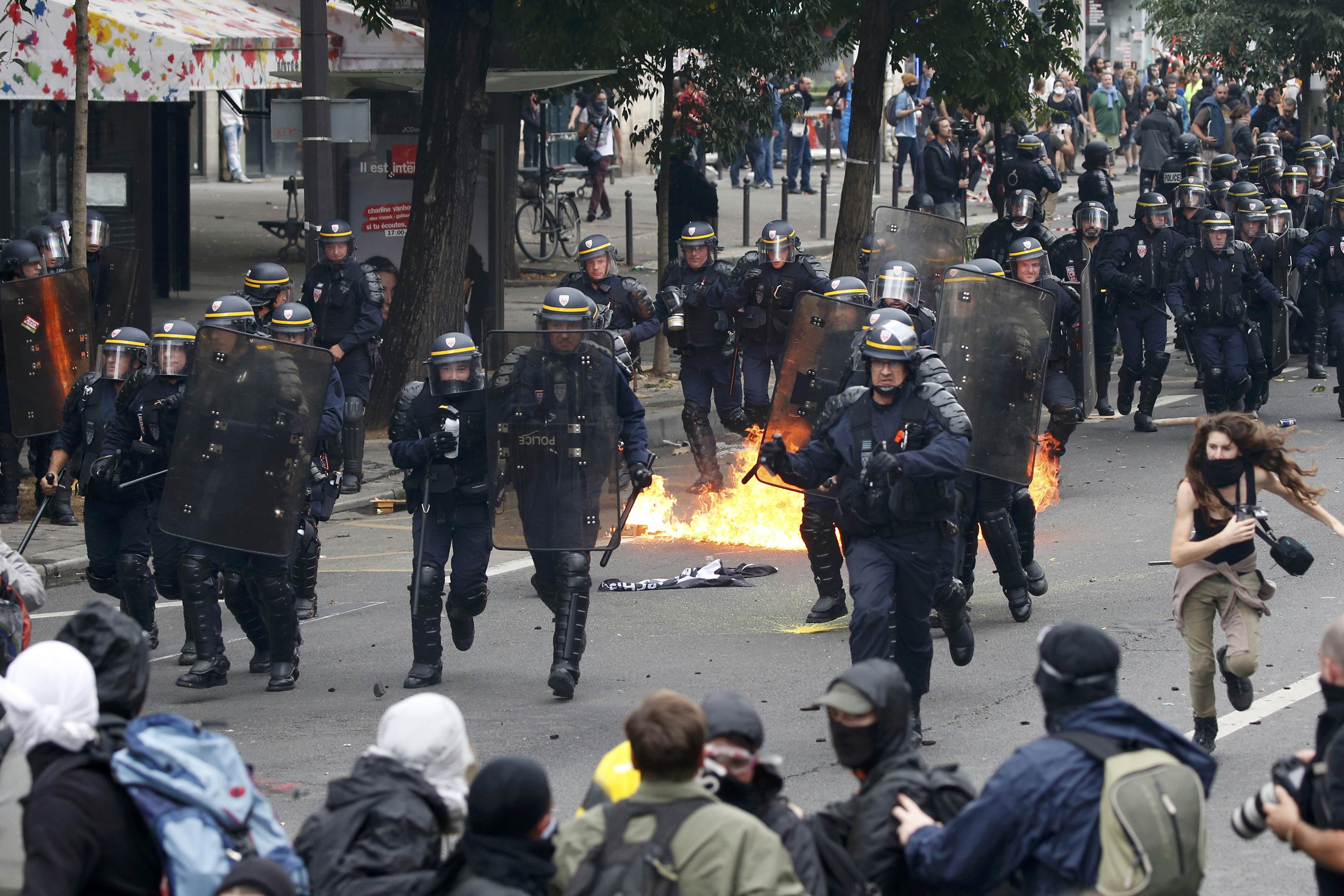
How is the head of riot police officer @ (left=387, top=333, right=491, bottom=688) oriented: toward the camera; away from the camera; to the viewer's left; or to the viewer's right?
toward the camera

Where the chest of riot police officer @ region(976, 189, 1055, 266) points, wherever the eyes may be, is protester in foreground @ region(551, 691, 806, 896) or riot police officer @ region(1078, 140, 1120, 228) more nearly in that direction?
the protester in foreground

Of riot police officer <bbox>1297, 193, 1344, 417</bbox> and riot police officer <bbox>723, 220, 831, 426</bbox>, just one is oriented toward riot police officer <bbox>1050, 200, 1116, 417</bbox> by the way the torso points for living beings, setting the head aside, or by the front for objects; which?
riot police officer <bbox>1297, 193, 1344, 417</bbox>

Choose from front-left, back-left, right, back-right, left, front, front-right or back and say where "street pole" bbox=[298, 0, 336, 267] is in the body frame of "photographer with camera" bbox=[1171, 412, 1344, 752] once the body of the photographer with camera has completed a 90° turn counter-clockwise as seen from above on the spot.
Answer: back-left

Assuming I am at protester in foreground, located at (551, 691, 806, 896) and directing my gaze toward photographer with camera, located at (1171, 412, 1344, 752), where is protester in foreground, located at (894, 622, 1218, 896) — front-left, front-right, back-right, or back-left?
front-right

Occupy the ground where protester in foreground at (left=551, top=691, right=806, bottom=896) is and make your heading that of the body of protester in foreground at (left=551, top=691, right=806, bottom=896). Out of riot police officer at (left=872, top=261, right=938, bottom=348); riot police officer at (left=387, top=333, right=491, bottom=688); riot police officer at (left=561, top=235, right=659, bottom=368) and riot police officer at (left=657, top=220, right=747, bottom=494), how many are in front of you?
4

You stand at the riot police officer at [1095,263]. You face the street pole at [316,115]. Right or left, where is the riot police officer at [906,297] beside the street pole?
left

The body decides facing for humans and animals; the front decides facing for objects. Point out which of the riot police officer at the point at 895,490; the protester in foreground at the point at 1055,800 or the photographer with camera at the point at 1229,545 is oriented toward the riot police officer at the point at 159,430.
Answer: the protester in foreground

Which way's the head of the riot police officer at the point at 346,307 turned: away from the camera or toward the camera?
toward the camera

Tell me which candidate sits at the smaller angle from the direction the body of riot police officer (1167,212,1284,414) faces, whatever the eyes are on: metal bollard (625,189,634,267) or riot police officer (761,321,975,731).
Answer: the riot police officer

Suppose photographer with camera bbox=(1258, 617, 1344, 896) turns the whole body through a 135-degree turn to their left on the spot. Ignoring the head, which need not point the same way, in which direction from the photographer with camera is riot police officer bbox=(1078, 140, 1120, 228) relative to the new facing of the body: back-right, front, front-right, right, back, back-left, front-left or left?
back-left

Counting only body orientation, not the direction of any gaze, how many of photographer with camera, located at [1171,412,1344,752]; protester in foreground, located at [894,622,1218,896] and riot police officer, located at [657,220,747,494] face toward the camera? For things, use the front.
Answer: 2

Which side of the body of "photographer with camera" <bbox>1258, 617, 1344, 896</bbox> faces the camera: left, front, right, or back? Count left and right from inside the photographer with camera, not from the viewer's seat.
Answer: left

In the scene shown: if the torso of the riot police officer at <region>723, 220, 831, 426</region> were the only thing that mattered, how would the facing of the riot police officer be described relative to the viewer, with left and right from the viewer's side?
facing the viewer

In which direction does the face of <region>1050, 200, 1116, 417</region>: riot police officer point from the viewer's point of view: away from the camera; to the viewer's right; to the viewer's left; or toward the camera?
toward the camera

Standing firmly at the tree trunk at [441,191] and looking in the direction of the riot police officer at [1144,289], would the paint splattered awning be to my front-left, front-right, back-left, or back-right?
back-left

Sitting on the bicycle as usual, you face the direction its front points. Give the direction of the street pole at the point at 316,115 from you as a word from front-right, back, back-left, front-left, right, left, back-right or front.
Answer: front-left

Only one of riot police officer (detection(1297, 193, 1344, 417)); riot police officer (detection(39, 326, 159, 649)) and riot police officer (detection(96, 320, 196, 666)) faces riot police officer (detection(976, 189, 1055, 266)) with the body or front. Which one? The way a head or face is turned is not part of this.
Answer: riot police officer (detection(1297, 193, 1344, 417))

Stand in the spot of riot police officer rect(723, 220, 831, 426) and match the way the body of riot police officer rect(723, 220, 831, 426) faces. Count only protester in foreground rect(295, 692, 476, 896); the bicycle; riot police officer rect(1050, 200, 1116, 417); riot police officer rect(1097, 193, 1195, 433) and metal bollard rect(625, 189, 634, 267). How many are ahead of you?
1

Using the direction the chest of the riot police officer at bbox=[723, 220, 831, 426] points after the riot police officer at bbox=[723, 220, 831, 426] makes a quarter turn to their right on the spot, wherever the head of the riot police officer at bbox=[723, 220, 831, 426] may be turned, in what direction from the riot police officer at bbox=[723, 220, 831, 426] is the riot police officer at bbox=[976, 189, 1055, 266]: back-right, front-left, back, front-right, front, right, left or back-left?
back-right
